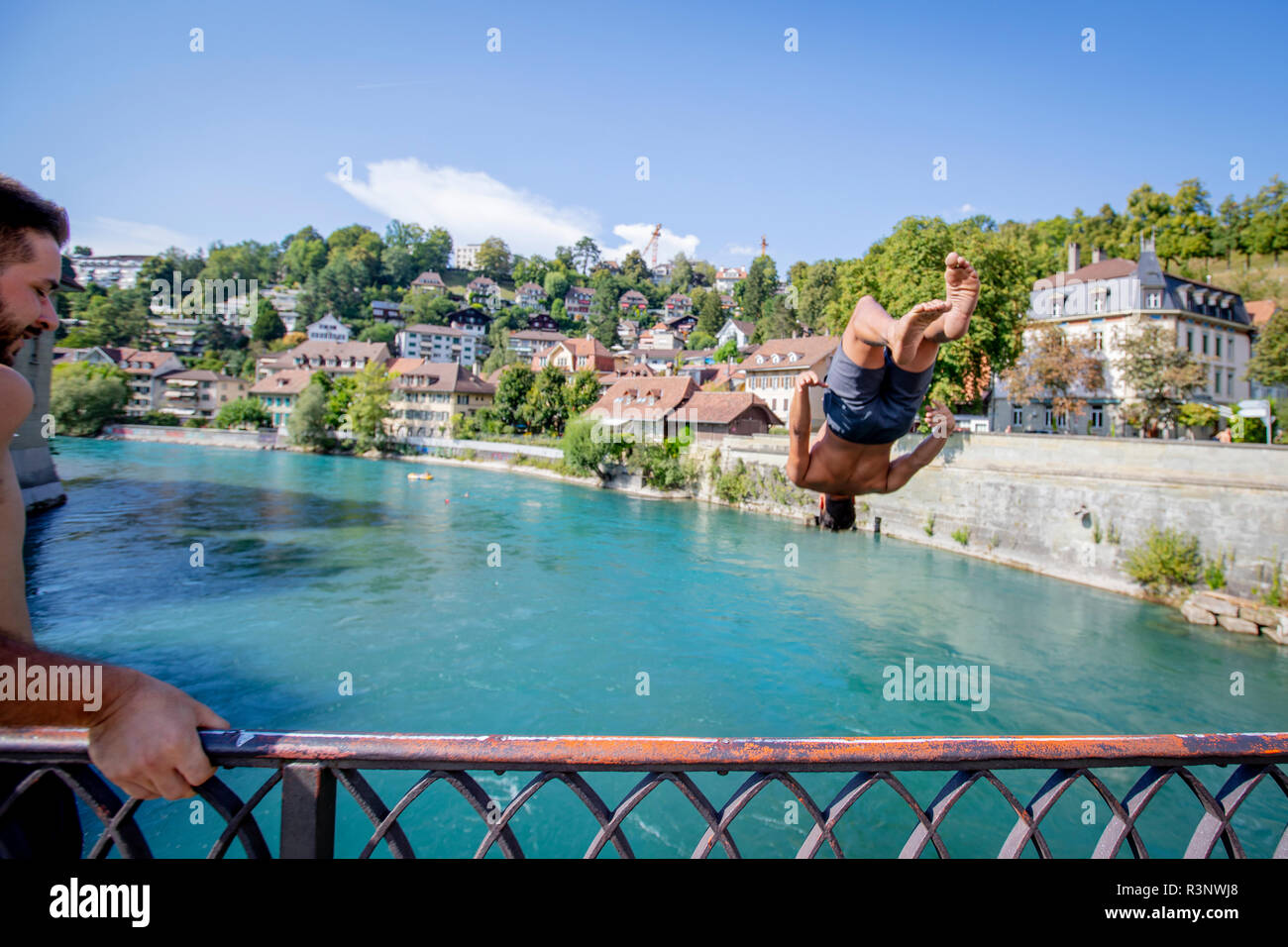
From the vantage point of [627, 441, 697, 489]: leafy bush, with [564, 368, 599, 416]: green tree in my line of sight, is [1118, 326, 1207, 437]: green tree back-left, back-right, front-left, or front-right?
back-right
